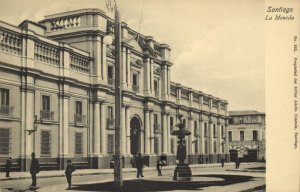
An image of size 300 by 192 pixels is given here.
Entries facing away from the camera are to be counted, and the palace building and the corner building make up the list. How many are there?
0

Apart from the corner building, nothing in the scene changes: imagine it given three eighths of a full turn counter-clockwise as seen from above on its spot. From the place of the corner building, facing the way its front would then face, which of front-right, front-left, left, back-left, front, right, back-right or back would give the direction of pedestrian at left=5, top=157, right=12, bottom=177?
back

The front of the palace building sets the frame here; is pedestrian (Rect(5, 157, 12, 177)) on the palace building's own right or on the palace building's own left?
on the palace building's own right

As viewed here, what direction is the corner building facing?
toward the camera
